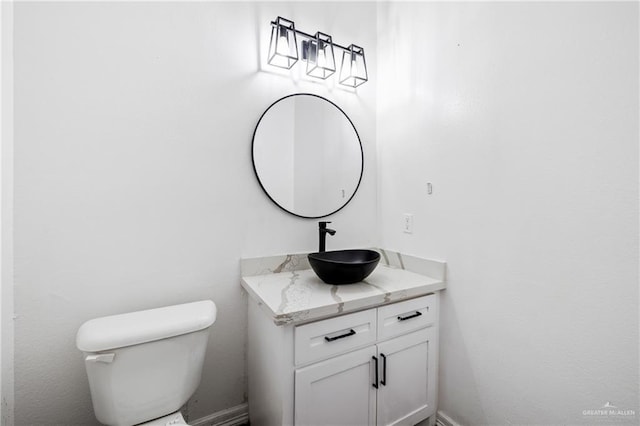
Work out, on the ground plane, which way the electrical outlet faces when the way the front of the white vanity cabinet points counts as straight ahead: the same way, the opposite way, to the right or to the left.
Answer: to the right

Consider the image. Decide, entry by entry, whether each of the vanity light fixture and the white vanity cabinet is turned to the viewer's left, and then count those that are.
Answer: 0

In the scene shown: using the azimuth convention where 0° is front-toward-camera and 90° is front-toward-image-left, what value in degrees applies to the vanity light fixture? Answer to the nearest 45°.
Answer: approximately 315°

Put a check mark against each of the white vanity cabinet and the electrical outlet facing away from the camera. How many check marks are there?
0

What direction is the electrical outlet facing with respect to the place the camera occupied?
facing the viewer and to the left of the viewer

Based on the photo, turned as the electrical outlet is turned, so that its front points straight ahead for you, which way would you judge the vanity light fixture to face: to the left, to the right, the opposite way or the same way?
to the left

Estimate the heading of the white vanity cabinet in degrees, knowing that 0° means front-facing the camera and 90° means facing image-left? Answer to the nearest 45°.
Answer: approximately 315°
